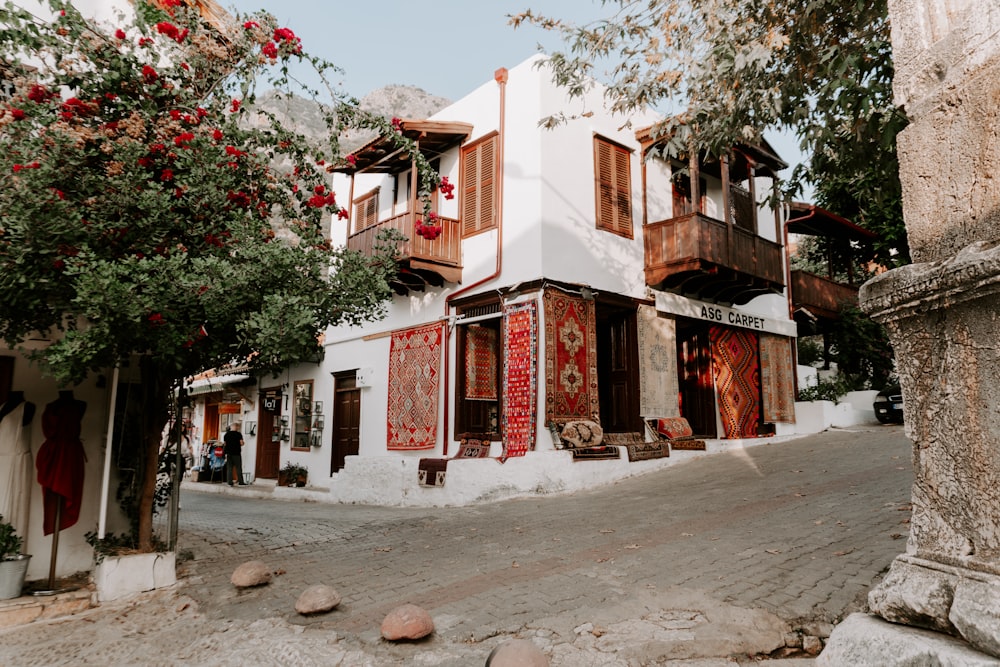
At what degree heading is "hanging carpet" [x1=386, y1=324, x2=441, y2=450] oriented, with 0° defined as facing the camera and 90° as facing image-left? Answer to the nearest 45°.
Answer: approximately 45°

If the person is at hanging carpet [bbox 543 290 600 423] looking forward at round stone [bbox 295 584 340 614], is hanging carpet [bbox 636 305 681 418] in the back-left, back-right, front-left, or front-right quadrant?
back-left

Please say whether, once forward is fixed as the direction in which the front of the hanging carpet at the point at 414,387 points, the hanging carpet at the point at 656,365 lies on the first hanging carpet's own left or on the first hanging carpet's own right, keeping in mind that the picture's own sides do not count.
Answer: on the first hanging carpet's own left

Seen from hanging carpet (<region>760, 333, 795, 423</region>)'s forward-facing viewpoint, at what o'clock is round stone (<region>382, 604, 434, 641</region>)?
The round stone is roughly at 2 o'clock from the hanging carpet.

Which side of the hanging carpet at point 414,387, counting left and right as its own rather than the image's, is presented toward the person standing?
right

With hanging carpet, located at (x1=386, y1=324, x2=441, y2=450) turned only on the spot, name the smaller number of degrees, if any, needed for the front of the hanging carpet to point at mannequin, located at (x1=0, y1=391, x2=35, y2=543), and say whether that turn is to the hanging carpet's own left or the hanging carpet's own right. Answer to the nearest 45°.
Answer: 0° — it already faces it

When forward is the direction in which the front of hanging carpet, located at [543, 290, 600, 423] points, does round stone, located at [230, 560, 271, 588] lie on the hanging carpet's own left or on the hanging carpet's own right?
on the hanging carpet's own right

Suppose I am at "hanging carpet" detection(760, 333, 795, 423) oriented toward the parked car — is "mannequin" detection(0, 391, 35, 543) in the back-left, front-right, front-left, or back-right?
back-right

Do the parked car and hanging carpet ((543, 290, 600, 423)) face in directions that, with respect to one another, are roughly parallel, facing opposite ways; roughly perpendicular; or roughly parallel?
roughly perpendicular
